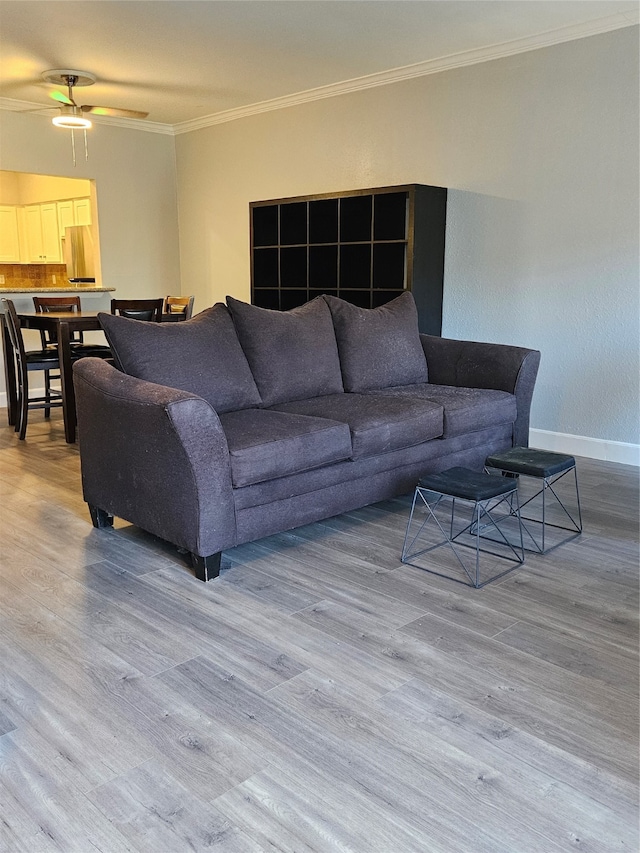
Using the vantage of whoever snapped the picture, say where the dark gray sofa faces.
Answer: facing the viewer and to the right of the viewer

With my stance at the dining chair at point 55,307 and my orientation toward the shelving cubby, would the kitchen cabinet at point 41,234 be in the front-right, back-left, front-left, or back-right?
back-left

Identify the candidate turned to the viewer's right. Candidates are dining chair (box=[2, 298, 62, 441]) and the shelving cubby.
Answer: the dining chair

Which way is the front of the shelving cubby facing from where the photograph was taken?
facing the viewer and to the left of the viewer

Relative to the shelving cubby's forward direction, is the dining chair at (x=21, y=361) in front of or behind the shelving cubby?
in front

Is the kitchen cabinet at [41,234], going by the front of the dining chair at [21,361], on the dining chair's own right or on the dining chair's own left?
on the dining chair's own left

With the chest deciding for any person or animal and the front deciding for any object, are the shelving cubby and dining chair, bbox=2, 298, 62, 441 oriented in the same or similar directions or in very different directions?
very different directions

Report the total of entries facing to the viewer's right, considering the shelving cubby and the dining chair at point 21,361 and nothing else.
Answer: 1

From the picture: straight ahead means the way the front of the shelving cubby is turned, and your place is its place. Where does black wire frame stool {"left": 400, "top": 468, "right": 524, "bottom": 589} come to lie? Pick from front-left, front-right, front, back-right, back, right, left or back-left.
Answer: front-left

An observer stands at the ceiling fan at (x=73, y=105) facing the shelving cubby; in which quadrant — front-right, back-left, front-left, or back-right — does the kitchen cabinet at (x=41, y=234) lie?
back-left

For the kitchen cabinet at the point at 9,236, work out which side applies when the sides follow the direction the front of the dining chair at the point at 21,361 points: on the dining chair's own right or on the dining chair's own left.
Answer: on the dining chair's own left

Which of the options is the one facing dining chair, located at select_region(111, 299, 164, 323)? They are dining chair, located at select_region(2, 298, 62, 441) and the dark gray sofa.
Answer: dining chair, located at select_region(2, 298, 62, 441)

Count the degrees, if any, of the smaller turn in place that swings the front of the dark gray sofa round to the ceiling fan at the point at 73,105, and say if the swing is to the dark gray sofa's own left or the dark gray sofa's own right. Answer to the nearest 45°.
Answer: approximately 180°

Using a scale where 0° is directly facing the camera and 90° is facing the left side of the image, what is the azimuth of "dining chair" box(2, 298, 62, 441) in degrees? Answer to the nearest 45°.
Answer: approximately 270°
